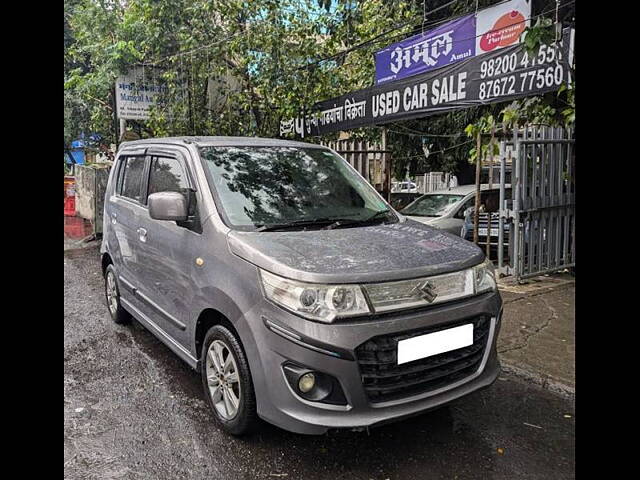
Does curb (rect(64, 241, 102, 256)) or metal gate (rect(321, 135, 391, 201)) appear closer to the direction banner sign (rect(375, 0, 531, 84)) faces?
the curb

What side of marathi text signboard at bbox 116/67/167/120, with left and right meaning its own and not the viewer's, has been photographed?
front

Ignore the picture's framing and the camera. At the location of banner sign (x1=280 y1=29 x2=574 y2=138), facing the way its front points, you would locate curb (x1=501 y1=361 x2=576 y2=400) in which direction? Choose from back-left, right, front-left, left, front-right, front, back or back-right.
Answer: front-left

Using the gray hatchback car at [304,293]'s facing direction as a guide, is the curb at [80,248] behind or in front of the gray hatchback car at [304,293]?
behind

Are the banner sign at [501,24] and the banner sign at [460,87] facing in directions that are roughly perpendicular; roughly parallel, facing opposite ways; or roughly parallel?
roughly parallel

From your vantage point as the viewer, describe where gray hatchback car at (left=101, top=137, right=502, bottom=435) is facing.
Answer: facing the viewer and to the right of the viewer

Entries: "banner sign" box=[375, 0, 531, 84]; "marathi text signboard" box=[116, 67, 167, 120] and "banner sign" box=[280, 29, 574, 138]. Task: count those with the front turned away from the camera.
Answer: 0

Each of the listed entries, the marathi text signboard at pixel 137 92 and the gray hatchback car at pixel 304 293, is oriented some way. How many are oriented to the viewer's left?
0

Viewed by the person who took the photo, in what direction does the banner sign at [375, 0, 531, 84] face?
facing the viewer and to the left of the viewer

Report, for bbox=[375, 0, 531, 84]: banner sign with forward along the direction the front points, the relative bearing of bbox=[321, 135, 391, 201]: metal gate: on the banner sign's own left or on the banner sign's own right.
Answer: on the banner sign's own right

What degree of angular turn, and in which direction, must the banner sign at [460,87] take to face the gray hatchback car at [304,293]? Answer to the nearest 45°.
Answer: approximately 45° to its left

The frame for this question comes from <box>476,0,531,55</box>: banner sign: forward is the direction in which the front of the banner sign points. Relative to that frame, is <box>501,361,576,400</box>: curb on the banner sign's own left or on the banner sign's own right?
on the banner sign's own left

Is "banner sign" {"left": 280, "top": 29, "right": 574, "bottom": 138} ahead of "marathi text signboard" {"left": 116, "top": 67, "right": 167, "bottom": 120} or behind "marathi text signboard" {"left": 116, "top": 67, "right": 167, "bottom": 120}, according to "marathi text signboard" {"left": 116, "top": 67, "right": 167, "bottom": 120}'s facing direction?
ahead

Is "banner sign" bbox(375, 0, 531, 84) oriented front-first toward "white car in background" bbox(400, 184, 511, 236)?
no
